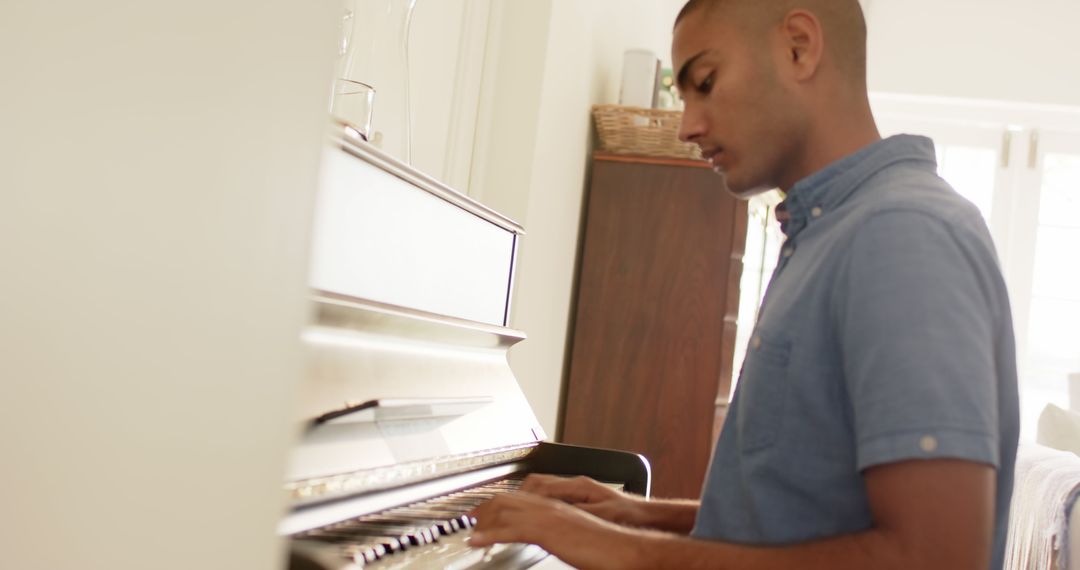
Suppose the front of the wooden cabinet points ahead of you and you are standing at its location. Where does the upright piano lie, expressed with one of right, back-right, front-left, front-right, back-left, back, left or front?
right

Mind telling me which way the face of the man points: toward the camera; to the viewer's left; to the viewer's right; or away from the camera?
to the viewer's left

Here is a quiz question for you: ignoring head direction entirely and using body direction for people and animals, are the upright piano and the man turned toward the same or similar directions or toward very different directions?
very different directions

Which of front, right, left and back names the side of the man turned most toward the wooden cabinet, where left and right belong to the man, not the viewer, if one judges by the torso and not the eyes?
right

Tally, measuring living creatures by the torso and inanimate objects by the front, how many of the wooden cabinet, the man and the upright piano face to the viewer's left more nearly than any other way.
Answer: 1

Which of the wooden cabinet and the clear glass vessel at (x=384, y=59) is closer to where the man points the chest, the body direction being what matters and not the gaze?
the clear glass vessel

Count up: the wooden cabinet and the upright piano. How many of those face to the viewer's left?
0

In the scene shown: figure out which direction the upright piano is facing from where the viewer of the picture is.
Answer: facing the viewer and to the right of the viewer

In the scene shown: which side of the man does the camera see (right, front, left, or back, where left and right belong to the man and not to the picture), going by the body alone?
left

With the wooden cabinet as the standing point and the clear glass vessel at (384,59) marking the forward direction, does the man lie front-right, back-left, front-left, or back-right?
front-left

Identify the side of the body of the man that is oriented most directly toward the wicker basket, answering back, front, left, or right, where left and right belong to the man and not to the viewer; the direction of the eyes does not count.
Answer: right

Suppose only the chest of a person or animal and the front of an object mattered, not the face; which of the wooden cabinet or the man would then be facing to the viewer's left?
the man
